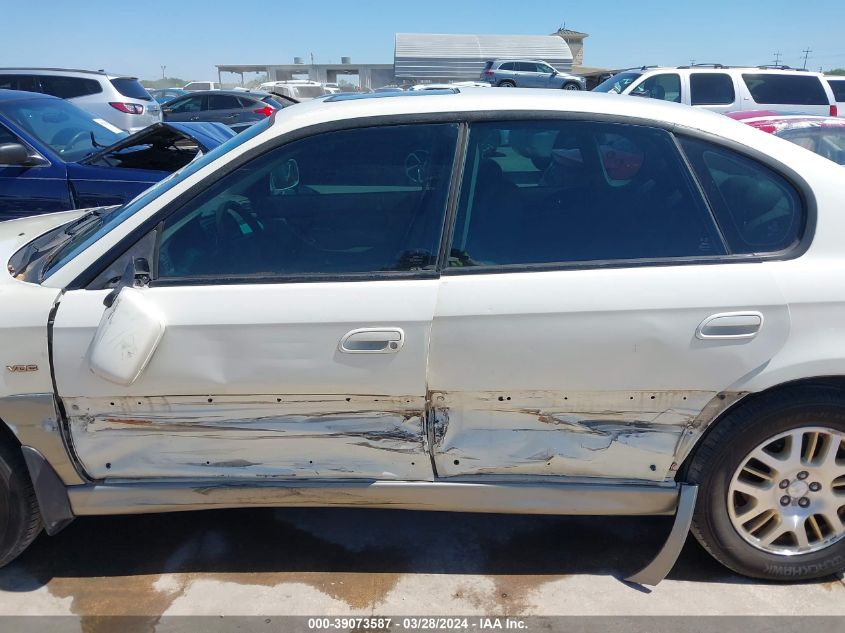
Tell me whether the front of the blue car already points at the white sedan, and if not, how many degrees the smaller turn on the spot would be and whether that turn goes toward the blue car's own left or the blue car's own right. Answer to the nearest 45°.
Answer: approximately 45° to the blue car's own right

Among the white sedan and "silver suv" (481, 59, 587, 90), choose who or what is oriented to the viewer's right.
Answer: the silver suv

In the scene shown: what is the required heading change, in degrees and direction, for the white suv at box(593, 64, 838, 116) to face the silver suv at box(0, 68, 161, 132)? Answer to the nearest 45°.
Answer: approximately 45° to its left

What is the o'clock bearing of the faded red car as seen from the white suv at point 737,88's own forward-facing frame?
The faded red car is roughly at 9 o'clock from the white suv.

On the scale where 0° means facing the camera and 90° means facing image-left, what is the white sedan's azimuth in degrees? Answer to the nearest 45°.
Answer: approximately 90°

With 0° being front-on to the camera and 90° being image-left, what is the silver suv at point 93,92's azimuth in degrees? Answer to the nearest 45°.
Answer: approximately 135°

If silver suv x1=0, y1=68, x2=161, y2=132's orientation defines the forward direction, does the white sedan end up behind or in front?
behind

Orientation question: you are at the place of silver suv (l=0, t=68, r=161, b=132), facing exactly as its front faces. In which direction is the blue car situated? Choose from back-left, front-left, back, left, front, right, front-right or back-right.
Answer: back-left

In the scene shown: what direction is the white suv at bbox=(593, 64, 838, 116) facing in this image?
to the viewer's left

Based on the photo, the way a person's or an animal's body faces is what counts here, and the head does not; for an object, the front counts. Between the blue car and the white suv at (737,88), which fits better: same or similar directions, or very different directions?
very different directions

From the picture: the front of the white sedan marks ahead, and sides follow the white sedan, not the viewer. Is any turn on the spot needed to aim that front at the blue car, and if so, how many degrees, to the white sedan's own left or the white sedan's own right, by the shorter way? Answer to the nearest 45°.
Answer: approximately 45° to the white sedan's own right

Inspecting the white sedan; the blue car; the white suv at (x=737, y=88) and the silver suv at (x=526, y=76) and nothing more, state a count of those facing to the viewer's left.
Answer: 2

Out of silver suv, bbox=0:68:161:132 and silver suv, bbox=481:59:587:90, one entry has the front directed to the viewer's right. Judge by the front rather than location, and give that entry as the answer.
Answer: silver suv, bbox=481:59:587:90

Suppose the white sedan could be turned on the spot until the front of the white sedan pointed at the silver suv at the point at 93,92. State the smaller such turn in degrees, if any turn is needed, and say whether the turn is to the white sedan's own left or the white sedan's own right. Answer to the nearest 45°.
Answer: approximately 45° to the white sedan's own right
